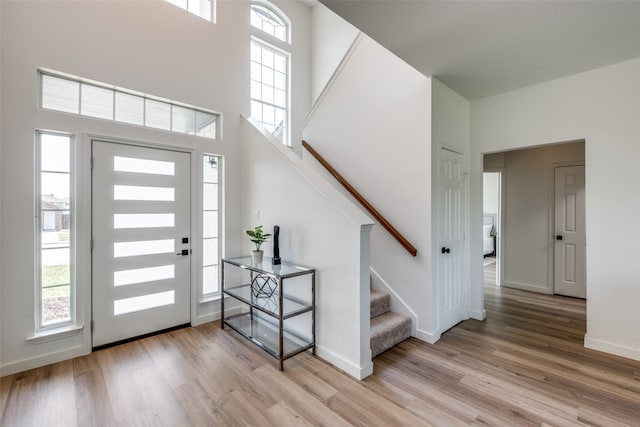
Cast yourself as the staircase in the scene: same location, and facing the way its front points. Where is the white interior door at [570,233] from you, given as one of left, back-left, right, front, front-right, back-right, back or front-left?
left

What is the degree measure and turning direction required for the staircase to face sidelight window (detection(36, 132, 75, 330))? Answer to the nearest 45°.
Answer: approximately 135° to its right

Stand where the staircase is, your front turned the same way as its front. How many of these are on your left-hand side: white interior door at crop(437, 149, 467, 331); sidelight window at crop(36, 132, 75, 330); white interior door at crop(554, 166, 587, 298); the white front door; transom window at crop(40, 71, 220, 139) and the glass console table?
2

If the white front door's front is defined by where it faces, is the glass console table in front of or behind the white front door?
in front

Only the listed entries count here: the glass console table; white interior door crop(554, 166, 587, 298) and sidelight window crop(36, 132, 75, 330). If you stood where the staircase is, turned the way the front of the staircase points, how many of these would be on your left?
1

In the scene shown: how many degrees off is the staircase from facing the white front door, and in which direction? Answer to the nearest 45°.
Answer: approximately 135° to its right

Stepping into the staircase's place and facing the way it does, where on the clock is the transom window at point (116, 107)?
The transom window is roughly at 4 o'clock from the staircase.

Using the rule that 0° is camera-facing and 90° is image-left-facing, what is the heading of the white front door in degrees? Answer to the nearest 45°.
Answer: approximately 315°

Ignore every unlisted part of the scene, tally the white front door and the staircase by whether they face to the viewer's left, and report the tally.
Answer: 0

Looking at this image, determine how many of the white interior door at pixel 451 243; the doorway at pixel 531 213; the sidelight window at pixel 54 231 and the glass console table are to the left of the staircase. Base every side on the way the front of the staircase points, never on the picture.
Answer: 2

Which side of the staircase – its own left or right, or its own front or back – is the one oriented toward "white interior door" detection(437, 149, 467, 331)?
left

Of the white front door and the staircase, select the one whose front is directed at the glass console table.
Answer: the white front door

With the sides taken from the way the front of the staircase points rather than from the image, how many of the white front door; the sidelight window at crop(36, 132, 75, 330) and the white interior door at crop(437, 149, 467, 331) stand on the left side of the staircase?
1
